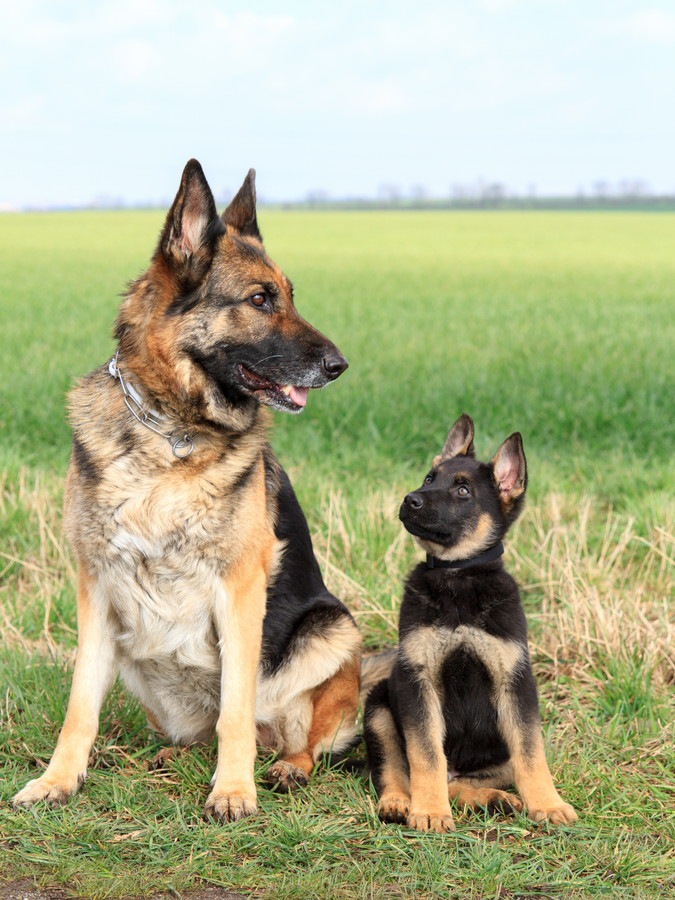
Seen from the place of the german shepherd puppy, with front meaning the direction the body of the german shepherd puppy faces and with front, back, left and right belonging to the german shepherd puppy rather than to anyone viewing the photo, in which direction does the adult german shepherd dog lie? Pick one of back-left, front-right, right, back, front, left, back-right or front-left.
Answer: right

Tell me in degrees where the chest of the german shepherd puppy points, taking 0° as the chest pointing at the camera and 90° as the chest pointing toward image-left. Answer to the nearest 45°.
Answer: approximately 0°
